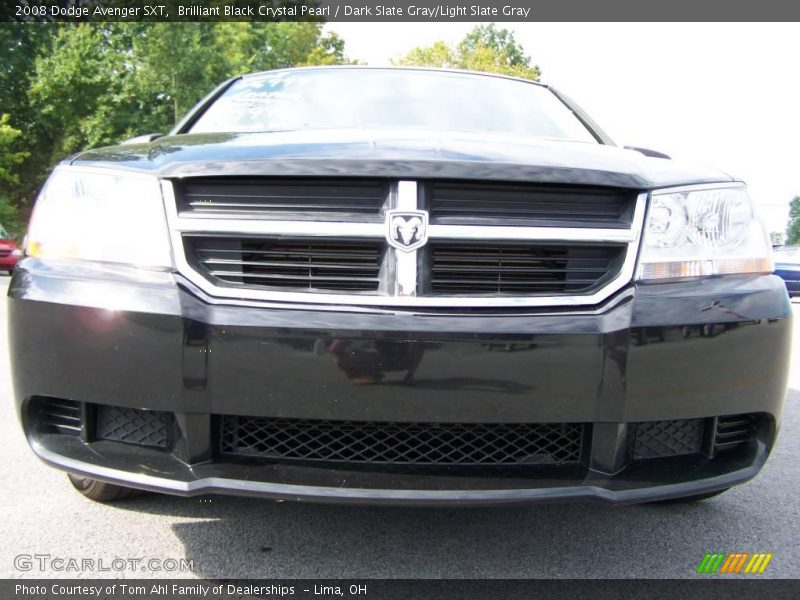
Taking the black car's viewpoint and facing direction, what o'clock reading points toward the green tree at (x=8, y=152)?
The green tree is roughly at 5 o'clock from the black car.

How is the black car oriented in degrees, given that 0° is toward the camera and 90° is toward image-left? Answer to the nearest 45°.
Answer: approximately 0°

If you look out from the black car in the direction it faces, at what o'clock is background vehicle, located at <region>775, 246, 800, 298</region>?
The background vehicle is roughly at 7 o'clock from the black car.

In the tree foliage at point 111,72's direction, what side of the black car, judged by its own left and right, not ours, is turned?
back

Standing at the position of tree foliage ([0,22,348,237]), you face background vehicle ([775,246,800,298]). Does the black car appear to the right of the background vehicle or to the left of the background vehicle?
right
